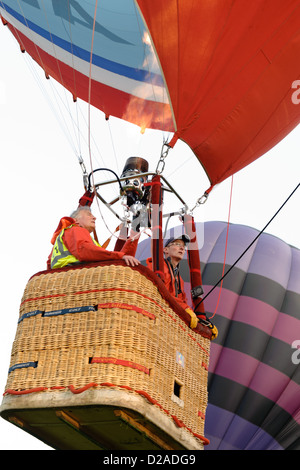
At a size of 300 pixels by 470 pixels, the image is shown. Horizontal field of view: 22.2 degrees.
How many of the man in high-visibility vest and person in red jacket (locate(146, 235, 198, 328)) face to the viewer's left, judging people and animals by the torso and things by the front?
0

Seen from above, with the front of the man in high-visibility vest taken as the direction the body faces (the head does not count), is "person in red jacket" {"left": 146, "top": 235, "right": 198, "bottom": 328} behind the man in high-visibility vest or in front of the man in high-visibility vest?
in front

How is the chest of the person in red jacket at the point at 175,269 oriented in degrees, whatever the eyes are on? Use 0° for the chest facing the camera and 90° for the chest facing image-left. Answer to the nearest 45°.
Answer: approximately 315°

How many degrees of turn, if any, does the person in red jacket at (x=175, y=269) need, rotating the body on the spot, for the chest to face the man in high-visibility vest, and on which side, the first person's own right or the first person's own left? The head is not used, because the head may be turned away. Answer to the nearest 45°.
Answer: approximately 90° to the first person's own right

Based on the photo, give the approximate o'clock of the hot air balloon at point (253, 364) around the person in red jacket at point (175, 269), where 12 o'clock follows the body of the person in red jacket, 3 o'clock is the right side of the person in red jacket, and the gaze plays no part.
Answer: The hot air balloon is roughly at 8 o'clock from the person in red jacket.

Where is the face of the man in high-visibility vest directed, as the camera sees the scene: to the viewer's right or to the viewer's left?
to the viewer's right

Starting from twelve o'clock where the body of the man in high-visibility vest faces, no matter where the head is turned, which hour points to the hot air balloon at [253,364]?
The hot air balloon is roughly at 10 o'clock from the man in high-visibility vest.

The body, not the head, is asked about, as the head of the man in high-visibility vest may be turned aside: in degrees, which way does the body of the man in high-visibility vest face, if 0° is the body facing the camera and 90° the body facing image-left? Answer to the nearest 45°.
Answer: approximately 270°
